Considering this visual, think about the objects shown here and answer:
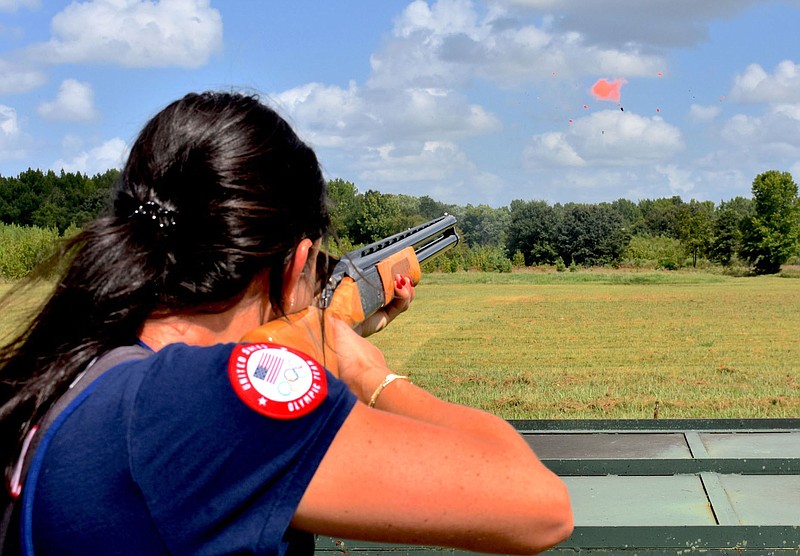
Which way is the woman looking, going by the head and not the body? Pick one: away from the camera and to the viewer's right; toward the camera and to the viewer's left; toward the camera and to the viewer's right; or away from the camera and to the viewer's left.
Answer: away from the camera and to the viewer's right

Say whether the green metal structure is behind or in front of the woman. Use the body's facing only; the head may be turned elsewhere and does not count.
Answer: in front

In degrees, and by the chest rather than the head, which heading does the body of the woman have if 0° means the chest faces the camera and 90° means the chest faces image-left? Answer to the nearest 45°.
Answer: approximately 225°

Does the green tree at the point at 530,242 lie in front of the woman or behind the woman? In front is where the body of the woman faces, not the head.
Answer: in front

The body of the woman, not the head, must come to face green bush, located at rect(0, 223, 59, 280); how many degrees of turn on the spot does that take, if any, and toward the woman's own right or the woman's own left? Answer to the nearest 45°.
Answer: approximately 45° to the woman's own left

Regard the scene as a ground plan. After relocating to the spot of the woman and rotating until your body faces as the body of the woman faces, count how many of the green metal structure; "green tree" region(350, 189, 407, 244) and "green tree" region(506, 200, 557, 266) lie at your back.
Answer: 0
